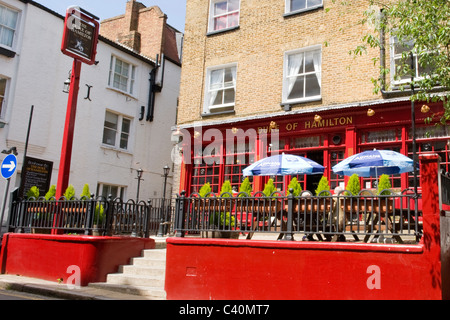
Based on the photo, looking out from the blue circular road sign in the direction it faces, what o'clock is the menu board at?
The menu board is roughly at 8 o'clock from the blue circular road sign.

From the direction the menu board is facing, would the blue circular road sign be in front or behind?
in front

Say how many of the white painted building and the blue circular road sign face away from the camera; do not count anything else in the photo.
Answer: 0

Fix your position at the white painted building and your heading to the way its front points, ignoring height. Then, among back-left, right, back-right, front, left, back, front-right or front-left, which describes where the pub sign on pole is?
front-right

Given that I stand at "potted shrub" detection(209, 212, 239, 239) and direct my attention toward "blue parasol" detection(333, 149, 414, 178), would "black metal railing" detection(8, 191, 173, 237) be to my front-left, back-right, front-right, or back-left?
back-left

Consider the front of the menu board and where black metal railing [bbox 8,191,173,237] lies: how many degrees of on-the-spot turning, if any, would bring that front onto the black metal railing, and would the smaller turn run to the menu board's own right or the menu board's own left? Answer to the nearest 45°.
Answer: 0° — it already faces it

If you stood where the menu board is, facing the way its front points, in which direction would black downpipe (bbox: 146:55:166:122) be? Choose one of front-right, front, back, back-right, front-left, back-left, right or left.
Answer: back-left

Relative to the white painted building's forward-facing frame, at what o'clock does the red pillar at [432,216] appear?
The red pillar is roughly at 1 o'clock from the white painted building.

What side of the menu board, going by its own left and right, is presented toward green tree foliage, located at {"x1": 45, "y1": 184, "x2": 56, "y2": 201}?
front

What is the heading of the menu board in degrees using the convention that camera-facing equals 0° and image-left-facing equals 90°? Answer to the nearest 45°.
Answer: approximately 0°
